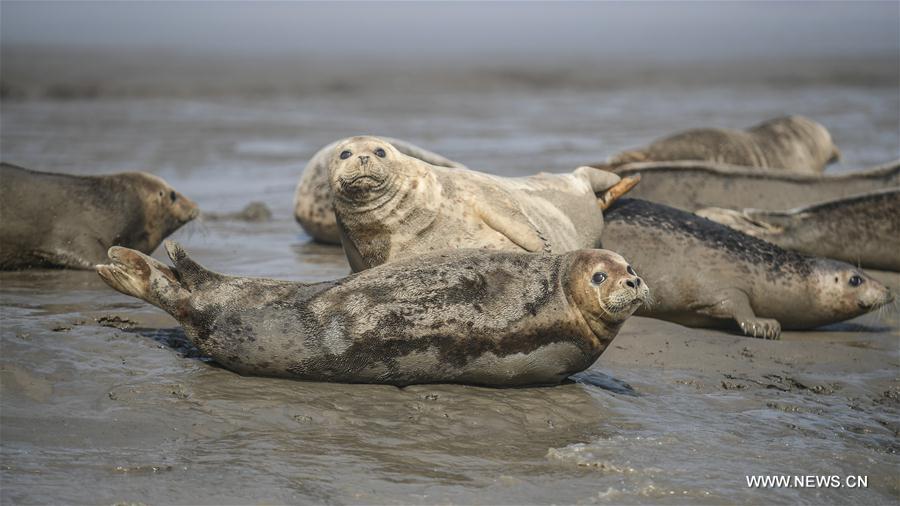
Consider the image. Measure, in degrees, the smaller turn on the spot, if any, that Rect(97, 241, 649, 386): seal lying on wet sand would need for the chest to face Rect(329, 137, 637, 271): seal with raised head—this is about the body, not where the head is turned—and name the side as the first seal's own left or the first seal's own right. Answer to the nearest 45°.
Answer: approximately 90° to the first seal's own left

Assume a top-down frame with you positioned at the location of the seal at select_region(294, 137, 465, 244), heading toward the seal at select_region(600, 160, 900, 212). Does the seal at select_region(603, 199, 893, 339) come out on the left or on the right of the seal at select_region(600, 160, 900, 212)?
right

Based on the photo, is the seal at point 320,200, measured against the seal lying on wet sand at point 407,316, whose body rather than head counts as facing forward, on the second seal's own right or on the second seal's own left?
on the second seal's own left

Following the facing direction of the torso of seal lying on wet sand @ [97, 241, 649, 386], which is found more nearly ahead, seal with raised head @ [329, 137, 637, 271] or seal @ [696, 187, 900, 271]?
the seal

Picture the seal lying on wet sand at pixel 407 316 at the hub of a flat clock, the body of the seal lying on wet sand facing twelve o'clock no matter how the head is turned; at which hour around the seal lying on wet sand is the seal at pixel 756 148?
The seal is roughly at 10 o'clock from the seal lying on wet sand.

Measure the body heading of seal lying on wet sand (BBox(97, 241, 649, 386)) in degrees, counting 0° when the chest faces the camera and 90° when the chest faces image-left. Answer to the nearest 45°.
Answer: approximately 270°

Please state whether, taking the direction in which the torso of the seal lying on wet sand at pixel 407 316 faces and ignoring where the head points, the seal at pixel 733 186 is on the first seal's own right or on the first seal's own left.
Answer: on the first seal's own left

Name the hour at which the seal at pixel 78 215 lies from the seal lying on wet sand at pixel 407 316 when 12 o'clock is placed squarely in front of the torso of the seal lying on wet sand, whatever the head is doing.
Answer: The seal is roughly at 8 o'clock from the seal lying on wet sand.
